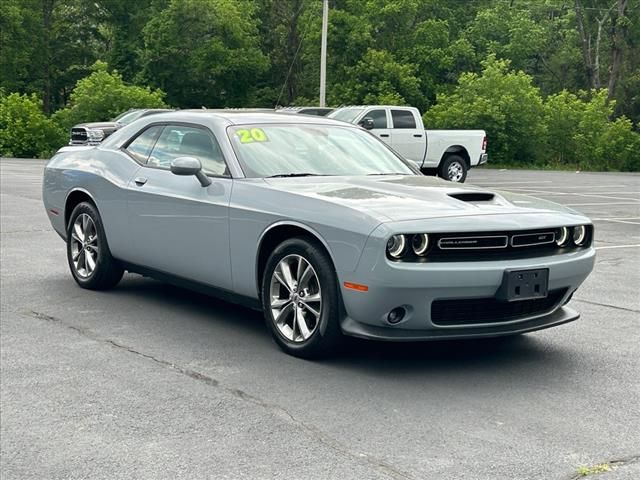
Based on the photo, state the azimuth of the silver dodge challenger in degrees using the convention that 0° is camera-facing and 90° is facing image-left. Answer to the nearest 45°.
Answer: approximately 315°

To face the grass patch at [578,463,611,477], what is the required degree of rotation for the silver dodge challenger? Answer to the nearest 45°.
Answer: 0° — it already faces it

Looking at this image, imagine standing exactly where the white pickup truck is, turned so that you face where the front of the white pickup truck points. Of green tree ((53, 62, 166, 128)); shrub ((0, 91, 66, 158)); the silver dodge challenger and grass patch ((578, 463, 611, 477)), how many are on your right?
2

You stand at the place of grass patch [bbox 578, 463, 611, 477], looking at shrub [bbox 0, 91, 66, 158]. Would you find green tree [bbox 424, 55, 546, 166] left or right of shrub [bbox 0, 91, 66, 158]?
right

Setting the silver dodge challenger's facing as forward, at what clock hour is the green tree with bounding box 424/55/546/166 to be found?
The green tree is roughly at 8 o'clock from the silver dodge challenger.

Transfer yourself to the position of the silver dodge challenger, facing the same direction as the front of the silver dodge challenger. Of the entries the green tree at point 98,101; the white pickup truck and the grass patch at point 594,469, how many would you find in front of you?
1

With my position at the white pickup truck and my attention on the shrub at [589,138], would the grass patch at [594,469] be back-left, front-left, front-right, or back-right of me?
back-right

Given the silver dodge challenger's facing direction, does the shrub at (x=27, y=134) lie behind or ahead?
behind

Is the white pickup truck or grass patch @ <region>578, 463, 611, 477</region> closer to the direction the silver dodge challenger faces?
the grass patch

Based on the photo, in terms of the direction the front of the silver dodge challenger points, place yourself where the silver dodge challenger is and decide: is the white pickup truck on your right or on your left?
on your left

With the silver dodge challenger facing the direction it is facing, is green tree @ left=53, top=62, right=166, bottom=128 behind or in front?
behind

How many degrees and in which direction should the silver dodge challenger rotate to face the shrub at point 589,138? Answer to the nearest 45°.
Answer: approximately 135° to its left
